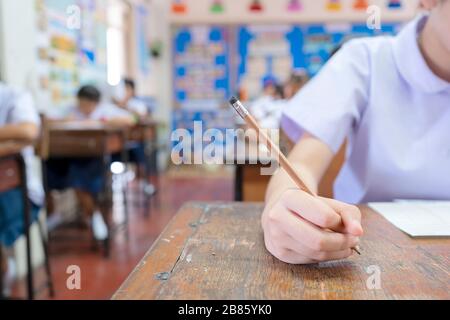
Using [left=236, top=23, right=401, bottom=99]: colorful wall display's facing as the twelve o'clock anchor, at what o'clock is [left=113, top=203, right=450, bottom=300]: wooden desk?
The wooden desk is roughly at 12 o'clock from the colorful wall display.

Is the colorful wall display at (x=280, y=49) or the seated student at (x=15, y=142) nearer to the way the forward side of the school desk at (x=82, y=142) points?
the seated student

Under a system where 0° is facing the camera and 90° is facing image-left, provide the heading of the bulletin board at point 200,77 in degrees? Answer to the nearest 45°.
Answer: approximately 0°

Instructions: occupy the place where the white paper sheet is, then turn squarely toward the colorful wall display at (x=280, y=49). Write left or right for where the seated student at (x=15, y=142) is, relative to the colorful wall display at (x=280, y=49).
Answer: left
